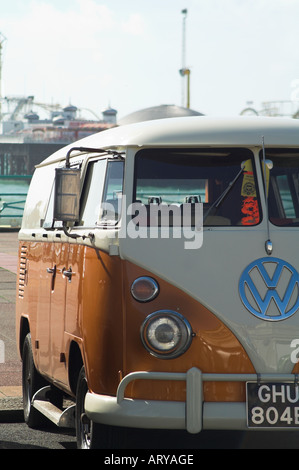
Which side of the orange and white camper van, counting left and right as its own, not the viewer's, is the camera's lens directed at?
front
